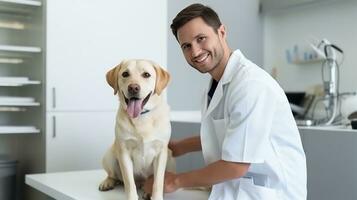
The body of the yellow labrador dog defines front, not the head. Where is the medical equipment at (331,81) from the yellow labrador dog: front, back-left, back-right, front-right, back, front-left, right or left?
back-left

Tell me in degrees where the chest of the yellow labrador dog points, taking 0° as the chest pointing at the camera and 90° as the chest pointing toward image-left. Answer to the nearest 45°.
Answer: approximately 0°

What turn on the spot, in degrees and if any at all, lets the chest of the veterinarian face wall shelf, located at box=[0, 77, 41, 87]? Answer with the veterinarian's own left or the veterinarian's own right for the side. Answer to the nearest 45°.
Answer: approximately 90° to the veterinarian's own right

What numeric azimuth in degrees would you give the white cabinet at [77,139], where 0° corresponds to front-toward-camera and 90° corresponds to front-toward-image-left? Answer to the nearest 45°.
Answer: approximately 0°

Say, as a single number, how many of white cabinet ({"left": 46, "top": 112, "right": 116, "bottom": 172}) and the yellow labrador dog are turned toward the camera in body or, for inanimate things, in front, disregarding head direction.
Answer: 2

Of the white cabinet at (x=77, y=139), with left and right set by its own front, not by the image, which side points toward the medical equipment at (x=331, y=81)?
left

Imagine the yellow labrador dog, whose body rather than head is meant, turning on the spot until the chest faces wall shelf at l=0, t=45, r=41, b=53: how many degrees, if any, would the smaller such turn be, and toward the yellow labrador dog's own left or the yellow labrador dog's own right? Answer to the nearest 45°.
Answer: approximately 135° to the yellow labrador dog's own right

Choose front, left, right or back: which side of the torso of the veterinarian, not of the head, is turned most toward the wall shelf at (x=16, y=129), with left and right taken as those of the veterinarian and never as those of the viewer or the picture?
right

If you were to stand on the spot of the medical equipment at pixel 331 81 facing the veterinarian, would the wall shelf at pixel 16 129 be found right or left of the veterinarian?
right
